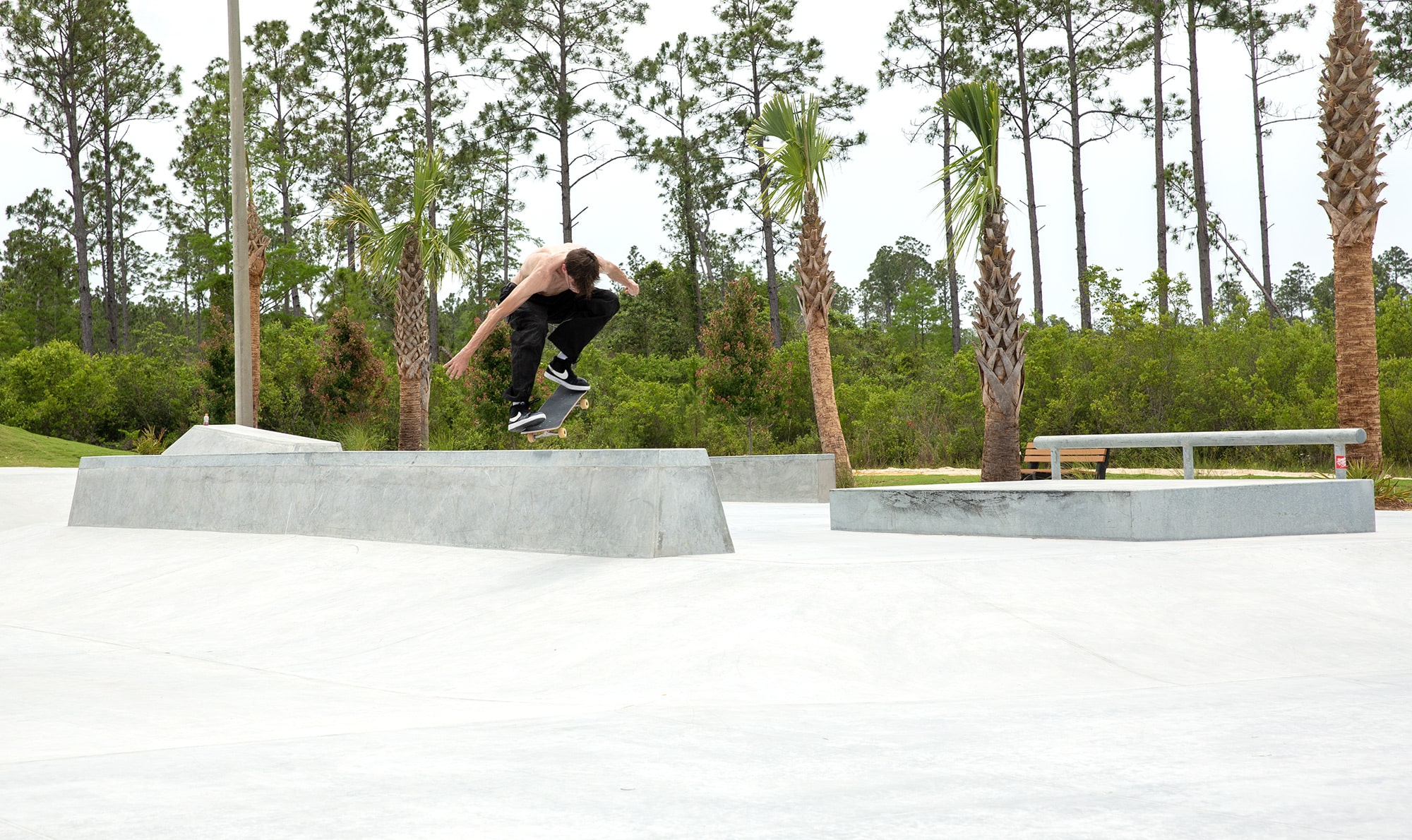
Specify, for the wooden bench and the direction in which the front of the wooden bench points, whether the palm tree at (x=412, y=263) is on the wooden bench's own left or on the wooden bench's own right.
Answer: on the wooden bench's own right

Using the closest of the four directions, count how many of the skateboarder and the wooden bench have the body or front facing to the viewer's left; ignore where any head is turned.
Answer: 0

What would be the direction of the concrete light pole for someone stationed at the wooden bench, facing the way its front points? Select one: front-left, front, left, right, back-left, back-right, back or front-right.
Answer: front-right

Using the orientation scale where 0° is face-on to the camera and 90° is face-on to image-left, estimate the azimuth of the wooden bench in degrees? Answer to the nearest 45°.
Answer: approximately 0°

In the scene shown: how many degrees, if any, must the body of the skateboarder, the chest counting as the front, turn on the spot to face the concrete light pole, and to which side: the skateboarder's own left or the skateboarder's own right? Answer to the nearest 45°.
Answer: approximately 180°

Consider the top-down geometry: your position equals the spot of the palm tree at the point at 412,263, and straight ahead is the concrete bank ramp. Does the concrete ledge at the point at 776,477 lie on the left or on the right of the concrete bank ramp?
left

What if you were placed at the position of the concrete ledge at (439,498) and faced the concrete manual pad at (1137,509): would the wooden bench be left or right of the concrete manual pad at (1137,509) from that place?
left

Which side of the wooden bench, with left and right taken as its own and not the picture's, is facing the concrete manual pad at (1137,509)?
front
